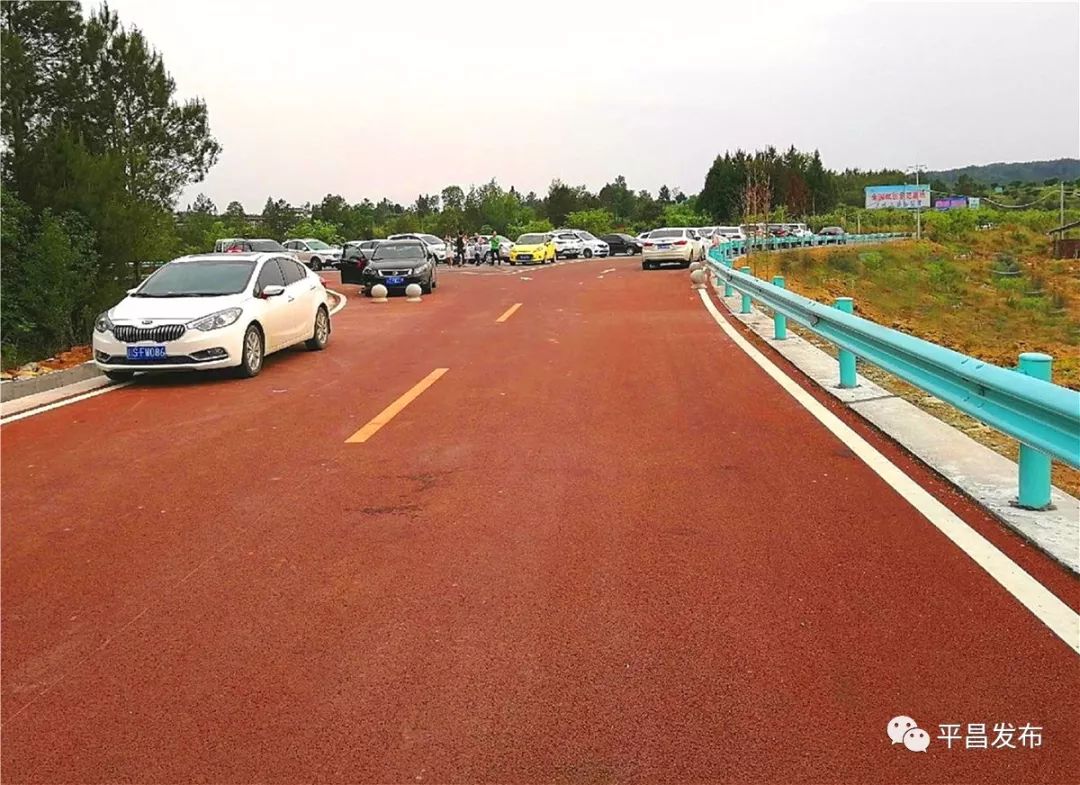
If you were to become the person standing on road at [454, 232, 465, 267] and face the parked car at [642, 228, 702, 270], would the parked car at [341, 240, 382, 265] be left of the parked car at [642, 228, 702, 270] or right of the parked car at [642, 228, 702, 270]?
right

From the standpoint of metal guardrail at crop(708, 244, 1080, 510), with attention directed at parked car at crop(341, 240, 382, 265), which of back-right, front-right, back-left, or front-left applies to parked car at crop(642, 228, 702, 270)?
front-right

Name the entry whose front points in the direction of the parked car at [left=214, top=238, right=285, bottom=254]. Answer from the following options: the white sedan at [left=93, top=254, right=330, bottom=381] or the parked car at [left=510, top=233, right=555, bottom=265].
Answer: the parked car at [left=510, top=233, right=555, bottom=265]

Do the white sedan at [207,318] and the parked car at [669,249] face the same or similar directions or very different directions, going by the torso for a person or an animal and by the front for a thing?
very different directions

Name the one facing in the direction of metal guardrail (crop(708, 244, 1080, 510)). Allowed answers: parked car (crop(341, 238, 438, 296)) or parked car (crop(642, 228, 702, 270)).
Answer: parked car (crop(341, 238, 438, 296))

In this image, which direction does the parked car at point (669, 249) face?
away from the camera

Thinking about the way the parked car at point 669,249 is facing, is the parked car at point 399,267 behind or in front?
behind

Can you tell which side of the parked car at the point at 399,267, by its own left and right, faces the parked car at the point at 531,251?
back

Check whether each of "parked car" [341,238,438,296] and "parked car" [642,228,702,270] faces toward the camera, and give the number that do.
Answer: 1

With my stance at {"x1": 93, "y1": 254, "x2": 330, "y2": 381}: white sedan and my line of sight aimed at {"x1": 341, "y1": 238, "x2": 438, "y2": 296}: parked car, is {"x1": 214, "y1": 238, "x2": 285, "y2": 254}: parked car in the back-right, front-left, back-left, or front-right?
front-left

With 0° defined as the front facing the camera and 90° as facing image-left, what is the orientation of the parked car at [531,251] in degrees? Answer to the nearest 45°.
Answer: approximately 45°

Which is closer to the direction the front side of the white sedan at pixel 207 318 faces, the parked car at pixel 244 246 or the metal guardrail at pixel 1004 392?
the metal guardrail

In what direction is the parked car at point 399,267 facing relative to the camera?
toward the camera
